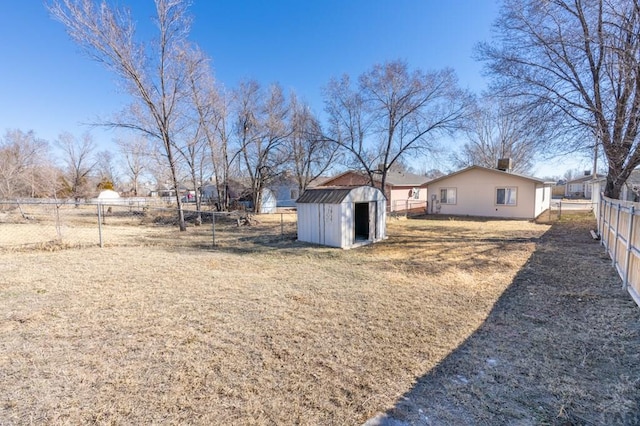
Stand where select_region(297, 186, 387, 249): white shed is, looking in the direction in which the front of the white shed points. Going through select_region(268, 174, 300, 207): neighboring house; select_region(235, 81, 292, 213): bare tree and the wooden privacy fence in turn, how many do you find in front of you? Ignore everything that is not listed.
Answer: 1

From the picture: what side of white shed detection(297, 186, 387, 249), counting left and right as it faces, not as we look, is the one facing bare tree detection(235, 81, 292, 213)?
back

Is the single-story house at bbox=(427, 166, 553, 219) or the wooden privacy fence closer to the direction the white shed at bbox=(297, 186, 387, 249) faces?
the wooden privacy fence

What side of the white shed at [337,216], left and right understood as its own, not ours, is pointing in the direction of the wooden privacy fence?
front

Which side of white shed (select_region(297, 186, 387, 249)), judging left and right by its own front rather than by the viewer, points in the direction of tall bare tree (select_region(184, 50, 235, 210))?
back

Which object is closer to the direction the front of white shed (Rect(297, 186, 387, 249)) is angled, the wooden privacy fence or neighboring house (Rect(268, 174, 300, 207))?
the wooden privacy fence

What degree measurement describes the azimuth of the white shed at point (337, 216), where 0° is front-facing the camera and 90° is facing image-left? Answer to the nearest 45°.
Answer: approximately 315°

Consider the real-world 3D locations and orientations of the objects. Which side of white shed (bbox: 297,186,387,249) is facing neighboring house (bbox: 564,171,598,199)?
left

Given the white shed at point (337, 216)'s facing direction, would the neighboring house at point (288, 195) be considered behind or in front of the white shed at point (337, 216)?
behind

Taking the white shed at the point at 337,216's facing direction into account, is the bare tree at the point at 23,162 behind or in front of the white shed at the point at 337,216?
behind

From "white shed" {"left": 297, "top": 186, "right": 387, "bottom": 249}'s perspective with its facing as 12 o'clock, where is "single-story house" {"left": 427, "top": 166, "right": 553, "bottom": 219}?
The single-story house is roughly at 9 o'clock from the white shed.
